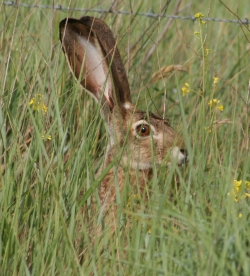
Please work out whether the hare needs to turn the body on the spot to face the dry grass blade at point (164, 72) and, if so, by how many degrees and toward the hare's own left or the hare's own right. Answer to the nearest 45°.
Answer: approximately 45° to the hare's own left

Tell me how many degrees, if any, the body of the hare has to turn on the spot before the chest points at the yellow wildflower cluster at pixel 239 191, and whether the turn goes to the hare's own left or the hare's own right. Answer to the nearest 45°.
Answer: approximately 45° to the hare's own right

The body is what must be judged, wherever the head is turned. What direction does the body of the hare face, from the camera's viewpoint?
to the viewer's right
